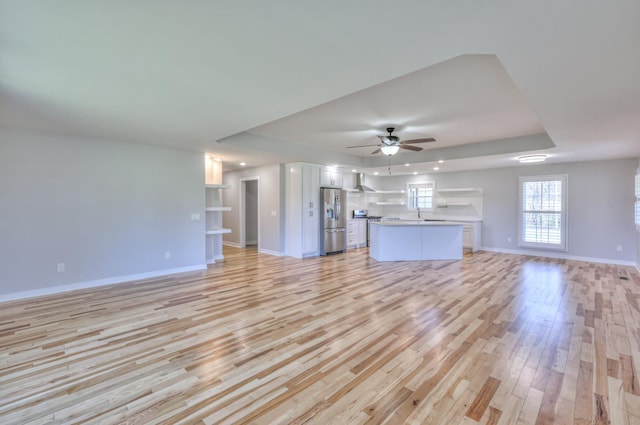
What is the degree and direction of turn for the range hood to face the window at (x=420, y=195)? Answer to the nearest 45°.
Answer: approximately 45° to its left

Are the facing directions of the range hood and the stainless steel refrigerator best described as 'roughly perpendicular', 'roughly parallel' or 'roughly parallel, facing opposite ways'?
roughly parallel

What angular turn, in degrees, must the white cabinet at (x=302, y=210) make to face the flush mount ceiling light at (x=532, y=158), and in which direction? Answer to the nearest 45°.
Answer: approximately 45° to its left

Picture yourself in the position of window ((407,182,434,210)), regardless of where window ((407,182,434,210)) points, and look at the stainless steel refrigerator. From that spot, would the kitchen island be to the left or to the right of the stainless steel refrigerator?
left

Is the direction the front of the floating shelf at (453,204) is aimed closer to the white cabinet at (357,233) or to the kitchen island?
the kitchen island

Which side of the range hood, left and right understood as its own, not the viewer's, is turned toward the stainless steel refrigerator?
right

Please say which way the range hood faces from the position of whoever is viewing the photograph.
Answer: facing the viewer and to the right of the viewer

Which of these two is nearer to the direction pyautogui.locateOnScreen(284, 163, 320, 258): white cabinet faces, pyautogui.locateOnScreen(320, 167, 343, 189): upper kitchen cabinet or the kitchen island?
the kitchen island

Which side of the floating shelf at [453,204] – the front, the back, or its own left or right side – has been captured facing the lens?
front

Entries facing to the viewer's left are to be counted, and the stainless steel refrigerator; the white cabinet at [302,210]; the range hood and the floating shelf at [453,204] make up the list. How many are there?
0

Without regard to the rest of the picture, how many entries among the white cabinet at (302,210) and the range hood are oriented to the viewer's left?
0

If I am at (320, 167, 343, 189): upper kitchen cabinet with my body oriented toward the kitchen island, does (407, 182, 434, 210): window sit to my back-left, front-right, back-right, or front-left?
front-left

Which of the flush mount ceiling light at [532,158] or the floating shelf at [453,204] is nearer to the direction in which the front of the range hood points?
the flush mount ceiling light

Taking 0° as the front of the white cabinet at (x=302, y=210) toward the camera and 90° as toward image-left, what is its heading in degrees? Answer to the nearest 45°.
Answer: approximately 315°

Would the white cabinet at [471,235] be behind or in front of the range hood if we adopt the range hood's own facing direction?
in front
